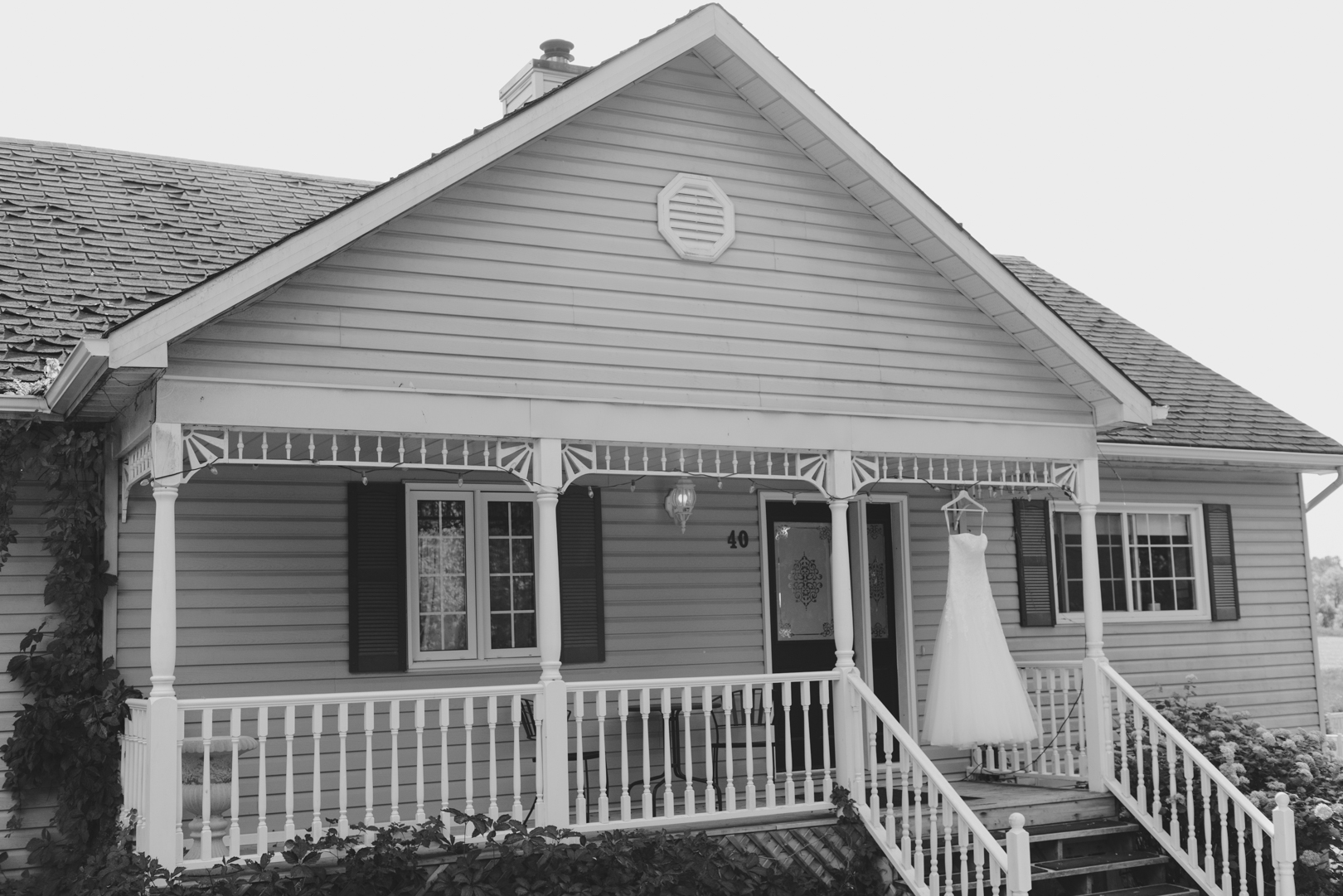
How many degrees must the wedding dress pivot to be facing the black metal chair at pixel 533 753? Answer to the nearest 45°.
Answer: approximately 90° to its right

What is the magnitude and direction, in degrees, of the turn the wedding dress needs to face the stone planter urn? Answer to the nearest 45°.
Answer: approximately 45° to its right

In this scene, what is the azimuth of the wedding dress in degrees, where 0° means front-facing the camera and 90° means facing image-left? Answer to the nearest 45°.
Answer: approximately 0°
